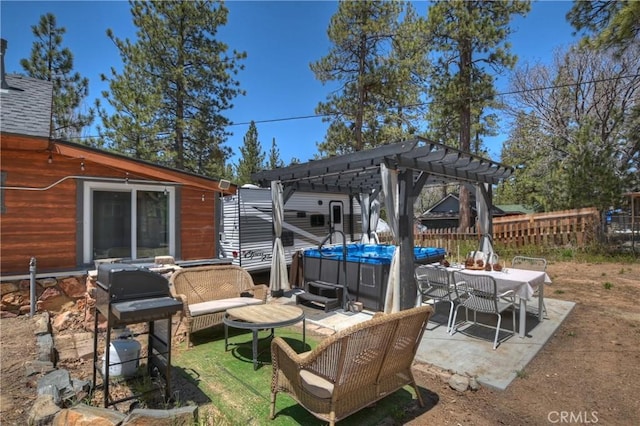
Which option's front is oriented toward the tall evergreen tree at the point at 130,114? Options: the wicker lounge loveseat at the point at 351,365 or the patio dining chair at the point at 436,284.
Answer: the wicker lounge loveseat

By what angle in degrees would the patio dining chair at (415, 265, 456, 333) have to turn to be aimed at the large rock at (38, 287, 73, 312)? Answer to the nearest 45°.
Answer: approximately 135° to its left

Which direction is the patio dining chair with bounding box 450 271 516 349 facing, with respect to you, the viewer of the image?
facing away from the viewer and to the right of the viewer

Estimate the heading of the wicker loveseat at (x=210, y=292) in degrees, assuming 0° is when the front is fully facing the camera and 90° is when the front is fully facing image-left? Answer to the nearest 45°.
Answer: approximately 315°

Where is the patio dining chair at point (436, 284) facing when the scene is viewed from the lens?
facing away from the viewer and to the right of the viewer

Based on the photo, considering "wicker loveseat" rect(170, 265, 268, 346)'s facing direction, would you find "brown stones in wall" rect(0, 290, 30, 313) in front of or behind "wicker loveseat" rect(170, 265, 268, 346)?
behind

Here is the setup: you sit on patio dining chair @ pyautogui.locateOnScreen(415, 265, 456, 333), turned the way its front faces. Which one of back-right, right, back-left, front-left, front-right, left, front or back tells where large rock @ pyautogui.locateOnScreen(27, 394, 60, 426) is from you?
back

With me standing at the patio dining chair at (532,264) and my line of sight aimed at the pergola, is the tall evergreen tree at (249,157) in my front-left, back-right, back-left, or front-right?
front-right
